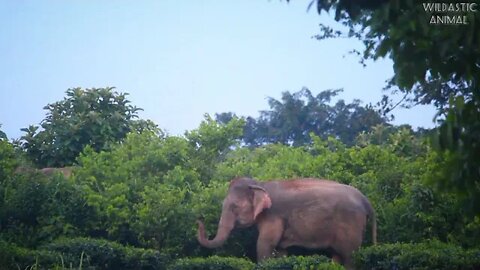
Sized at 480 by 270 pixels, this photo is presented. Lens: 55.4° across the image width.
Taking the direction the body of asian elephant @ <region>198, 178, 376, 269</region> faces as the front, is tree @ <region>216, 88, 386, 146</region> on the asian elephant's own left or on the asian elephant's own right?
on the asian elephant's own right

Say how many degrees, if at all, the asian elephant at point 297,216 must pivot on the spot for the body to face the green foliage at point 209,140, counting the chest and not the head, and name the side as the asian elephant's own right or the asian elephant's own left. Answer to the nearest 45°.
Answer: approximately 45° to the asian elephant's own right

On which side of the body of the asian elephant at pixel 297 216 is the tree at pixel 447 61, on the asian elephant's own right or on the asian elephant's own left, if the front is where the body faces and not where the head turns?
on the asian elephant's own left

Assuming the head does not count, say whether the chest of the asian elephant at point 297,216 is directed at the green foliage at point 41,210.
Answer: yes

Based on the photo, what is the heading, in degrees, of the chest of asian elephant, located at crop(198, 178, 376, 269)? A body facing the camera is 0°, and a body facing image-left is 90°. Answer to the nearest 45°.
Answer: approximately 90°

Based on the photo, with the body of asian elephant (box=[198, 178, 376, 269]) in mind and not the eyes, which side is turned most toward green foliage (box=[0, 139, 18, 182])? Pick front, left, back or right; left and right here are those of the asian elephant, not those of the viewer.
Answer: front

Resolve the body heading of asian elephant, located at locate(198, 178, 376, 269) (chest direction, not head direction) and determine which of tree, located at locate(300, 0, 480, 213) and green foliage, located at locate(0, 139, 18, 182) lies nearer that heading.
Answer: the green foliage

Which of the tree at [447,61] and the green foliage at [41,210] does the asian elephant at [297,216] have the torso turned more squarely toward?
the green foliage

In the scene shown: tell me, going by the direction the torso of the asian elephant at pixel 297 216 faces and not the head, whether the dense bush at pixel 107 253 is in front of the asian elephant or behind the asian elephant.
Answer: in front

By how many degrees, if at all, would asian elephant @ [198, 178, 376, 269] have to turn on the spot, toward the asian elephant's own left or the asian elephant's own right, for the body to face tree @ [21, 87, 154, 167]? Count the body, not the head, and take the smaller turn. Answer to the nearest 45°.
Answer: approximately 45° to the asian elephant's own right
